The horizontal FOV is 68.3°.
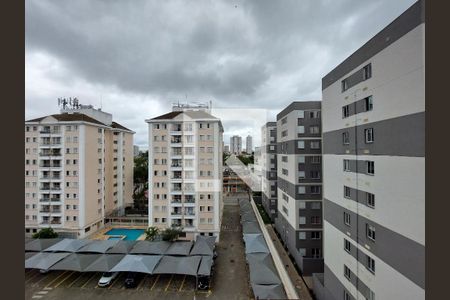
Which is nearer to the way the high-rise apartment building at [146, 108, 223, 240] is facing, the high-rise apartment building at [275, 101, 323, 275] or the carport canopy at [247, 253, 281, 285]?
the carport canopy

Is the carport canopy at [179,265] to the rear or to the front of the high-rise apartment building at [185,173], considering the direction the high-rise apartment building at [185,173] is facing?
to the front

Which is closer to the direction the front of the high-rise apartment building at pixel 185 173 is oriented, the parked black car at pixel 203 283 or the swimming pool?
the parked black car

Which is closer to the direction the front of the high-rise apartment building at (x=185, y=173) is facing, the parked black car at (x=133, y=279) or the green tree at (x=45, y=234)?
the parked black car

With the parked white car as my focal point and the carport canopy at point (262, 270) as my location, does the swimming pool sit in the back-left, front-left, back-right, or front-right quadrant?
front-right

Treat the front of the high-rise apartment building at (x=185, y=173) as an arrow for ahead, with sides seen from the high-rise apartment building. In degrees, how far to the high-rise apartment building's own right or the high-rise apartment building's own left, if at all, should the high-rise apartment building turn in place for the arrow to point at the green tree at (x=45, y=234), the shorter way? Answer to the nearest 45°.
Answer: approximately 90° to the high-rise apartment building's own right

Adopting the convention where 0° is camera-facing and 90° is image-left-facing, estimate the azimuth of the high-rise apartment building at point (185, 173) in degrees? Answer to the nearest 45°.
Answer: approximately 0°

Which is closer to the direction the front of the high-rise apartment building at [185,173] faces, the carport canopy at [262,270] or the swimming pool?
the carport canopy

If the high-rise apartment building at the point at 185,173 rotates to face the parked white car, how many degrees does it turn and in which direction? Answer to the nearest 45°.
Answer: approximately 45° to its right

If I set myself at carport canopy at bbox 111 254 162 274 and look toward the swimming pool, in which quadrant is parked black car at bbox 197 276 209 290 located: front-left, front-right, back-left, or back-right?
back-right

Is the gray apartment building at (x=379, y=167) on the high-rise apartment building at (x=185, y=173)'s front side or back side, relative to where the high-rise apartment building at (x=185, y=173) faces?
on the front side

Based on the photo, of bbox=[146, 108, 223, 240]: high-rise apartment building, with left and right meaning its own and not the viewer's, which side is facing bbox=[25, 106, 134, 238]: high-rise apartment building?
right
